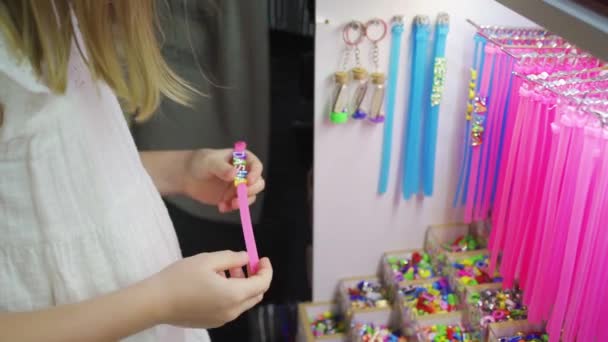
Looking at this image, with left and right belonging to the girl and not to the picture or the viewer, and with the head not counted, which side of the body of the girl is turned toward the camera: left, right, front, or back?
right

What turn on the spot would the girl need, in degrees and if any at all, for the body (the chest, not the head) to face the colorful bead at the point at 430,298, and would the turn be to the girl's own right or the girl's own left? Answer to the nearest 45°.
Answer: approximately 45° to the girl's own left

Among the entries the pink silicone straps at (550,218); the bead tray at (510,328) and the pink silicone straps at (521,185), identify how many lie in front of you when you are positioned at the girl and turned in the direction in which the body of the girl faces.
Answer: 3

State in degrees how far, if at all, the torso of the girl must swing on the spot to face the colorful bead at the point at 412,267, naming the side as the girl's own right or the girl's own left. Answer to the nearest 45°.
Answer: approximately 45° to the girl's own left

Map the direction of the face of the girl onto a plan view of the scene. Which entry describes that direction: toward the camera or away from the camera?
away from the camera
